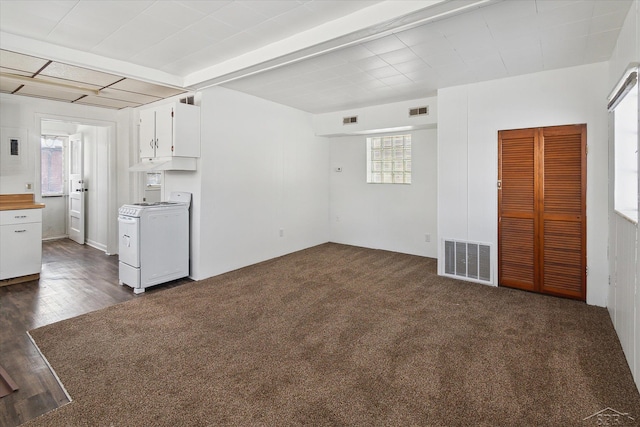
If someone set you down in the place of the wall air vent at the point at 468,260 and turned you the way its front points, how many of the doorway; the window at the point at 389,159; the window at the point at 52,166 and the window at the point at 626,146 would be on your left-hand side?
1

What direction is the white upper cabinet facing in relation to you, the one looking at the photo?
facing the viewer and to the left of the viewer

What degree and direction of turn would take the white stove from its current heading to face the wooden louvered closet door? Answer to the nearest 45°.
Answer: approximately 90° to its left

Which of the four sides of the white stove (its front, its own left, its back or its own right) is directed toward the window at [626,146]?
left

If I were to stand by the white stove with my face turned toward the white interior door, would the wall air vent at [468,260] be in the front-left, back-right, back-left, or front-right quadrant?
back-right

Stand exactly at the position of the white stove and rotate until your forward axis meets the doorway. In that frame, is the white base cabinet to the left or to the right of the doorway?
left

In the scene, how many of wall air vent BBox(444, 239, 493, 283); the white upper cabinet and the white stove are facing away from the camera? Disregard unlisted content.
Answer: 0

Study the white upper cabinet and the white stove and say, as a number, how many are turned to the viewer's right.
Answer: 0

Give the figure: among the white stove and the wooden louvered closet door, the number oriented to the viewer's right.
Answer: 0

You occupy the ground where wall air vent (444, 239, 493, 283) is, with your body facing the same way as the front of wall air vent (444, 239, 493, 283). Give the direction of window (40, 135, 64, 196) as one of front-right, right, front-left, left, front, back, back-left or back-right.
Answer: front-right
